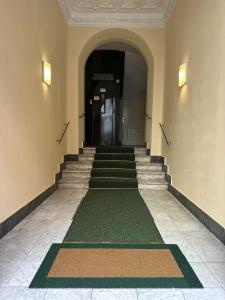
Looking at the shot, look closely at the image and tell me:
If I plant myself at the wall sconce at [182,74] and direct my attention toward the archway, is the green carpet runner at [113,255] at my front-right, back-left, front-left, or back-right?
back-left

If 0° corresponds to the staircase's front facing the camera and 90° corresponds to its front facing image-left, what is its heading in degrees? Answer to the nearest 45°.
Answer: approximately 0°

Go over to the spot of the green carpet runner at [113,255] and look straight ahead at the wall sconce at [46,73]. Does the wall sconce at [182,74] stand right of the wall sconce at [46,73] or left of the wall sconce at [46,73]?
right

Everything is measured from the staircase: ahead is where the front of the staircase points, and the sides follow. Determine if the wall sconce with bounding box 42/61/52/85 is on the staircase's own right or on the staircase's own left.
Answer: on the staircase's own right
